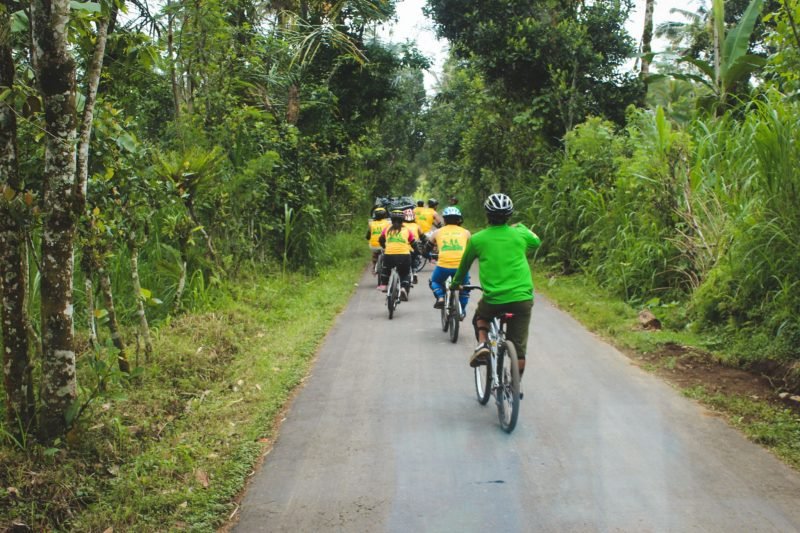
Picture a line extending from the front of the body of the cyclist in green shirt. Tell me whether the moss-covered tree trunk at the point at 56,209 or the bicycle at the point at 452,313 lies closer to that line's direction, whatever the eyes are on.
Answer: the bicycle

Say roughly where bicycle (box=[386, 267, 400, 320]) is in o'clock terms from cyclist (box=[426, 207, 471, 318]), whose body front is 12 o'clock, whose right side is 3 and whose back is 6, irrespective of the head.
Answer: The bicycle is roughly at 11 o'clock from the cyclist.

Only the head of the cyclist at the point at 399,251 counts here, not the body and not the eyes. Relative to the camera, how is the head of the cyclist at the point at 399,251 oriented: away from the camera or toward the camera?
away from the camera

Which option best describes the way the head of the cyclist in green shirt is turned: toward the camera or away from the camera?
away from the camera

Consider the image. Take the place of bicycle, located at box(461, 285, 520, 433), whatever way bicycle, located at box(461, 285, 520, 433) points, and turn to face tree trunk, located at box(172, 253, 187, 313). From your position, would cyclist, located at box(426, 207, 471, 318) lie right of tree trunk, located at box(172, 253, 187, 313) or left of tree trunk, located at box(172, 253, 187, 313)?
right

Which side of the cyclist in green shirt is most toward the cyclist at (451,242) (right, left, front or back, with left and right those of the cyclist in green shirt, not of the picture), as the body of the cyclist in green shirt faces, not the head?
front

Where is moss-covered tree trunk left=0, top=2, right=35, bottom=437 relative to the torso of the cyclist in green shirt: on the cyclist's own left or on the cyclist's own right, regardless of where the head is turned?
on the cyclist's own left

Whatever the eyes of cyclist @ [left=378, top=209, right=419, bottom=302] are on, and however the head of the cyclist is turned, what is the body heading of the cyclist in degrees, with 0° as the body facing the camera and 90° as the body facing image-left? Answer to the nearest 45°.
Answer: approximately 180°

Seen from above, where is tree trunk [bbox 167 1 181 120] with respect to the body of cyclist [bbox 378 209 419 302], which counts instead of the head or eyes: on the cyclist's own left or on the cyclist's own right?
on the cyclist's own left

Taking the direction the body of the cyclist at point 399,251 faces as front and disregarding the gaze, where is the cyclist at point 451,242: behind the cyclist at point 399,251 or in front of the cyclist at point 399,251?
behind

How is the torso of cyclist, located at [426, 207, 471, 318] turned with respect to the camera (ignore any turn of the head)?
away from the camera

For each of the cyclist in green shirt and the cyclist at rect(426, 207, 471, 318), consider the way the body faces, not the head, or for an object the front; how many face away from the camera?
2

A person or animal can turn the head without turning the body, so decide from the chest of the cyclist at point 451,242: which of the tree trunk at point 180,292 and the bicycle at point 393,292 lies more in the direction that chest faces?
the bicycle

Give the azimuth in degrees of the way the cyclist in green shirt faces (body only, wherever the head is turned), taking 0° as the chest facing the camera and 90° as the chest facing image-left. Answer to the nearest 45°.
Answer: approximately 180°

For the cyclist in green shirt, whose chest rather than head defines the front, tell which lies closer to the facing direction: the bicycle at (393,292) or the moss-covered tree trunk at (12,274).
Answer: the bicycle

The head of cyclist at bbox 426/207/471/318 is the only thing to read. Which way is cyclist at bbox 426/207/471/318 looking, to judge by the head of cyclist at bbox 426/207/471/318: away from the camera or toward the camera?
away from the camera
